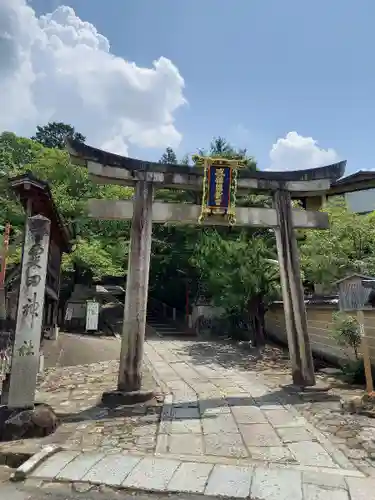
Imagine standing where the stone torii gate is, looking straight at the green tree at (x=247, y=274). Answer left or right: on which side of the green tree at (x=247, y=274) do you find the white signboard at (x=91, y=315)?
left

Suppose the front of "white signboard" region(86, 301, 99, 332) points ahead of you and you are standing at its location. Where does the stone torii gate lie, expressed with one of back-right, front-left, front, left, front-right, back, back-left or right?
front

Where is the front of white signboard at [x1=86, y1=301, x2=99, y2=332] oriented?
toward the camera

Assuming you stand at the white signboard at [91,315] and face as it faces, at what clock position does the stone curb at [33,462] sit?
The stone curb is roughly at 12 o'clock from the white signboard.

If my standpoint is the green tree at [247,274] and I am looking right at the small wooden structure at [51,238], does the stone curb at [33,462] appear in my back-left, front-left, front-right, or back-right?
front-left

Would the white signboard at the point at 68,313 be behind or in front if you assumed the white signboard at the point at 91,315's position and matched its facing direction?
behind

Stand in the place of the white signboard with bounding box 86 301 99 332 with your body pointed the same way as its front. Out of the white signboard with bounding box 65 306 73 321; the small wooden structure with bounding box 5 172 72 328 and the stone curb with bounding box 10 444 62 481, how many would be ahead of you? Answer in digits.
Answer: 2

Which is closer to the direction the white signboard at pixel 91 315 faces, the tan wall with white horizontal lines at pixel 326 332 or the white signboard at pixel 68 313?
the tan wall with white horizontal lines

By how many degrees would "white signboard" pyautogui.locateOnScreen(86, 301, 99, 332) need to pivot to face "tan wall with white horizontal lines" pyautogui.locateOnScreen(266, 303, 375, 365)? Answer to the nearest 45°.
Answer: approximately 45° to its left
